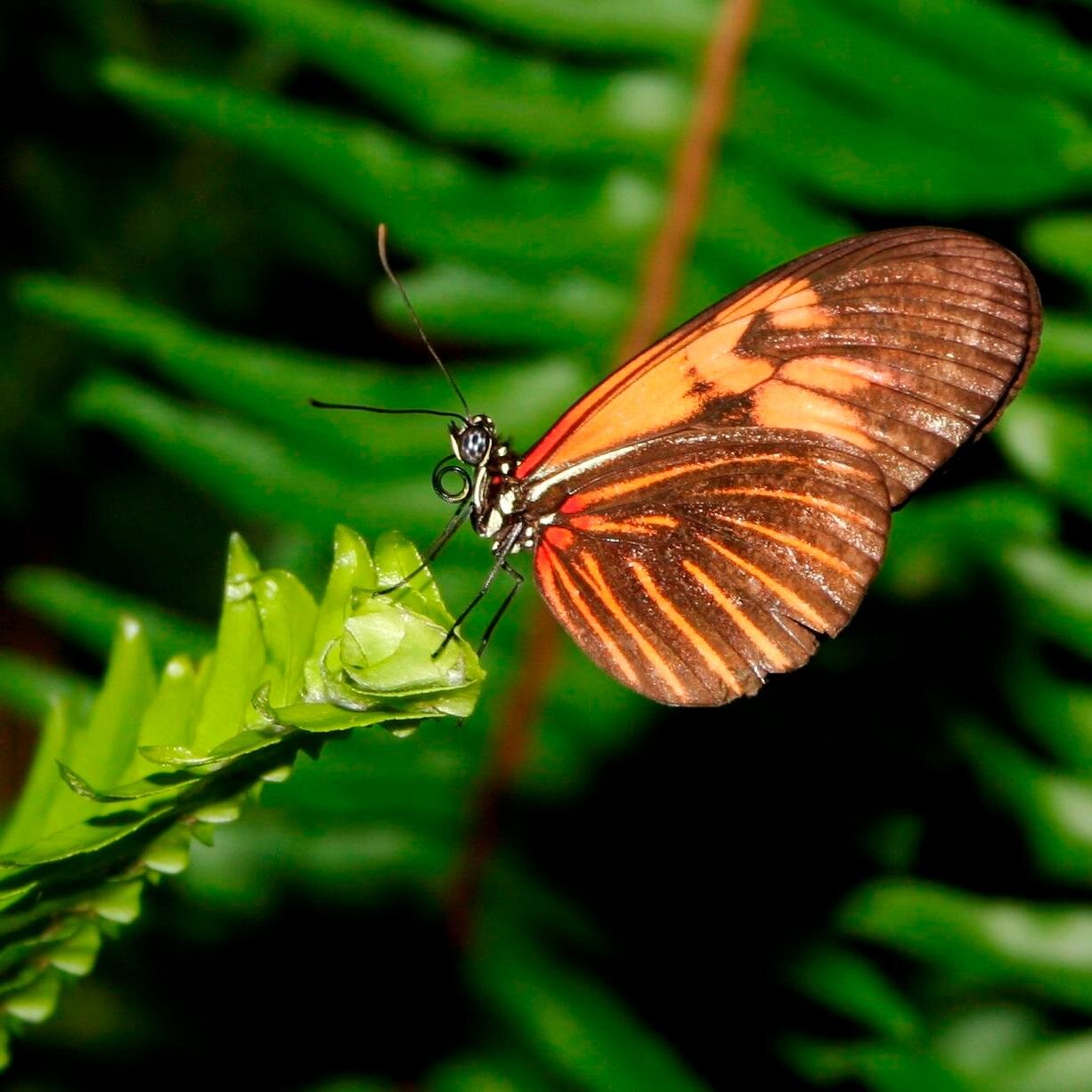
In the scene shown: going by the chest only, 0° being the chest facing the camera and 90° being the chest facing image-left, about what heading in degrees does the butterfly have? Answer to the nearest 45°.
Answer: approximately 90°
